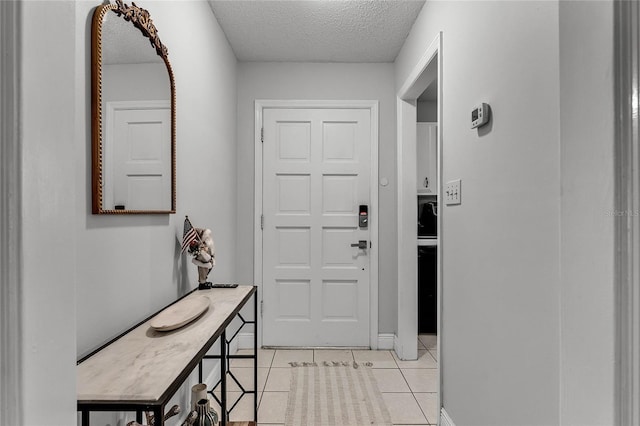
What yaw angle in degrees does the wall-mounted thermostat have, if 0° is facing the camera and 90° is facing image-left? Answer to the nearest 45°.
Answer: approximately 45°

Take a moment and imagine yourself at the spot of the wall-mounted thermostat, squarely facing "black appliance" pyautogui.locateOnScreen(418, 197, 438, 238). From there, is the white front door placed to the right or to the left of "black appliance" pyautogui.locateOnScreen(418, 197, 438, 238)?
left

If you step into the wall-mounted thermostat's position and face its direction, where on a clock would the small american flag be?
The small american flag is roughly at 1 o'clock from the wall-mounted thermostat.

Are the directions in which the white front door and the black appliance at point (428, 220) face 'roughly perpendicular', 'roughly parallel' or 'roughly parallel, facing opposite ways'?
roughly parallel

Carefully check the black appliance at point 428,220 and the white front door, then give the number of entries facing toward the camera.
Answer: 2

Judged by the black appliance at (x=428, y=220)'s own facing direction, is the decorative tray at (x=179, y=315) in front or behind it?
in front

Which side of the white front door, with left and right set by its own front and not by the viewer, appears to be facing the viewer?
front

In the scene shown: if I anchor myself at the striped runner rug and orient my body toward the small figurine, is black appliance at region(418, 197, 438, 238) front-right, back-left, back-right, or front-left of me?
back-right

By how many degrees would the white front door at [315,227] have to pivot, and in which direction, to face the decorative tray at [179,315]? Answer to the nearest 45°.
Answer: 0° — it already faces it

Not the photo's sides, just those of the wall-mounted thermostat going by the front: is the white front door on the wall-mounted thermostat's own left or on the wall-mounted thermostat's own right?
on the wall-mounted thermostat's own right

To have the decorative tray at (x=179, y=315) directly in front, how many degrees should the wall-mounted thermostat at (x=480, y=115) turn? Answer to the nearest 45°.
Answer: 0° — it already faces it

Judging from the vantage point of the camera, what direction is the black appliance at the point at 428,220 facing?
facing the viewer

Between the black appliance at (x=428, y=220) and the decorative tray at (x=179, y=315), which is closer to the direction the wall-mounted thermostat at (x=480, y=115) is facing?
the decorative tray

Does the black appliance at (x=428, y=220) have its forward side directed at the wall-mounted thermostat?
yes

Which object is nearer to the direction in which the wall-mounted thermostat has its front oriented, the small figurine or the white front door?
the small figurine

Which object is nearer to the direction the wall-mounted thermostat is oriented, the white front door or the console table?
the console table
